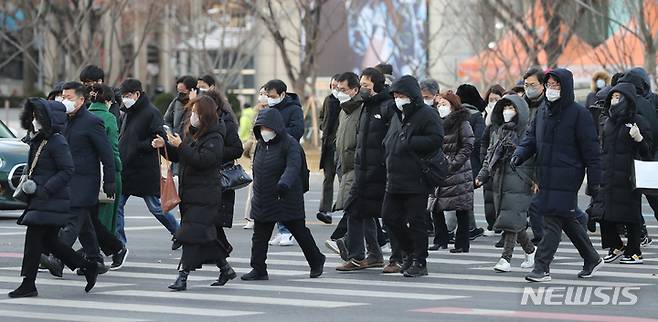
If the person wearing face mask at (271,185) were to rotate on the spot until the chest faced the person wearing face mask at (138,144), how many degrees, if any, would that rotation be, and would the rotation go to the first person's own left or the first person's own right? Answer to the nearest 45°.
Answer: approximately 90° to the first person's own right

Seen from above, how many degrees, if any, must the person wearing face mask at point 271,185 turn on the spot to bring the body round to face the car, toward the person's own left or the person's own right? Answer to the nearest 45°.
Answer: approximately 90° to the person's own right

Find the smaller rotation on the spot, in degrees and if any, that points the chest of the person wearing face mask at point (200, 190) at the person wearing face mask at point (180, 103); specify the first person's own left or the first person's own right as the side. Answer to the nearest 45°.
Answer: approximately 90° to the first person's own right

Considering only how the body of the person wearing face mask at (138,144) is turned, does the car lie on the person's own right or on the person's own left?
on the person's own right

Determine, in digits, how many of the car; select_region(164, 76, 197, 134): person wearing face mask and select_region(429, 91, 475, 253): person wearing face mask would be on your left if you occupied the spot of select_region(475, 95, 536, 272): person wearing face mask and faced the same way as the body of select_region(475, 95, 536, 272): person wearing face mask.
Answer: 0

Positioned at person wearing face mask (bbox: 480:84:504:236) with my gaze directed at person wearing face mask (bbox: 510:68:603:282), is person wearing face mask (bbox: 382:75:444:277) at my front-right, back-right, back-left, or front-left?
front-right

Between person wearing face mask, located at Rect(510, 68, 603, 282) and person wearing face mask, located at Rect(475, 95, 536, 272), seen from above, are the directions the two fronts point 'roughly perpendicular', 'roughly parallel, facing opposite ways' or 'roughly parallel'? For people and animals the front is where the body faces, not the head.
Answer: roughly parallel

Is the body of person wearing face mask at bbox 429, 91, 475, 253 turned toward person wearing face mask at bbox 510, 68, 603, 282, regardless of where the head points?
no

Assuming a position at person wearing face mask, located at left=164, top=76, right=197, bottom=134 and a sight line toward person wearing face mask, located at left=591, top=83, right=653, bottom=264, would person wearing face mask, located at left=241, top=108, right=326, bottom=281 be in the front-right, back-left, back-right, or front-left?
front-right

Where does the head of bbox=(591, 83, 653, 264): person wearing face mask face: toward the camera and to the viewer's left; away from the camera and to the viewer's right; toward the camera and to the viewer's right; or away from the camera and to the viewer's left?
toward the camera and to the viewer's left
